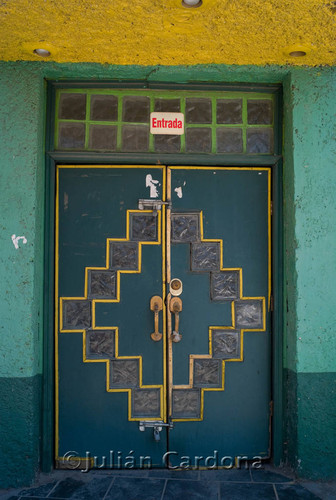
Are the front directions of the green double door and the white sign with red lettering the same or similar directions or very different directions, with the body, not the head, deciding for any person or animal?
same or similar directions

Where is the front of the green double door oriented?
toward the camera

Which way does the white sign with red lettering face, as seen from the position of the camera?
facing the viewer

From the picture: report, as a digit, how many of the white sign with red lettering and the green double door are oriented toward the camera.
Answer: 2
